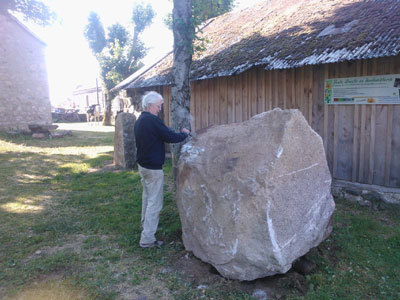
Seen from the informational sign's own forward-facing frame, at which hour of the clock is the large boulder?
The large boulder is roughly at 11 o'clock from the informational sign.

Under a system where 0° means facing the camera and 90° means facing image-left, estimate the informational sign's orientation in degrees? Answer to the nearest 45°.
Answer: approximately 45°

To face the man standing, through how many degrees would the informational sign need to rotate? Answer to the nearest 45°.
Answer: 0° — it already faces them

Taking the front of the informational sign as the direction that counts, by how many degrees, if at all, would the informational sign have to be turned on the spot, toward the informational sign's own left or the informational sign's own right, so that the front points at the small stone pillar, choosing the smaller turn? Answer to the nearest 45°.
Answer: approximately 45° to the informational sign's own right

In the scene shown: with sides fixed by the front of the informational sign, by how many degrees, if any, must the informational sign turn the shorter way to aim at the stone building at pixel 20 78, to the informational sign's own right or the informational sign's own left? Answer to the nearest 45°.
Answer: approximately 45° to the informational sign's own right

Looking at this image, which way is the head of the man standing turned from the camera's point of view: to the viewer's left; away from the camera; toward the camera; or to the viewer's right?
to the viewer's right
